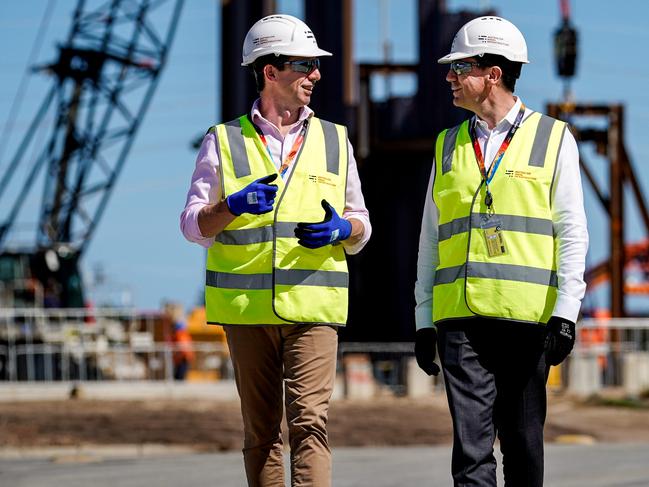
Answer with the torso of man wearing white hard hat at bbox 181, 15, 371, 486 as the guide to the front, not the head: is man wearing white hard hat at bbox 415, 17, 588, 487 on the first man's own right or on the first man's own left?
on the first man's own left

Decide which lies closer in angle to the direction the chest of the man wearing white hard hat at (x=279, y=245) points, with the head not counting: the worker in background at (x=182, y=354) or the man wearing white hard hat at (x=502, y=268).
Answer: the man wearing white hard hat

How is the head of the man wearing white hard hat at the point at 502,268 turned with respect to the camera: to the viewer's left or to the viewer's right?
to the viewer's left

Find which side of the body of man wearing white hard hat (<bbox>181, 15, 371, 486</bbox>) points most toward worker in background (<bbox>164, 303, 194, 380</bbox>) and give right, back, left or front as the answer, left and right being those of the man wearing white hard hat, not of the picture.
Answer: back

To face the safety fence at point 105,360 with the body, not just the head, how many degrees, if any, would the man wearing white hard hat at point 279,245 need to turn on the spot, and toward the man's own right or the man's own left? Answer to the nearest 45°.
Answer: approximately 180°

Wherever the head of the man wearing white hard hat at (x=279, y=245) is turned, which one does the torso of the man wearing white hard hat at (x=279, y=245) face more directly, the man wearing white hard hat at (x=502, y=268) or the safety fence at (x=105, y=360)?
the man wearing white hard hat
